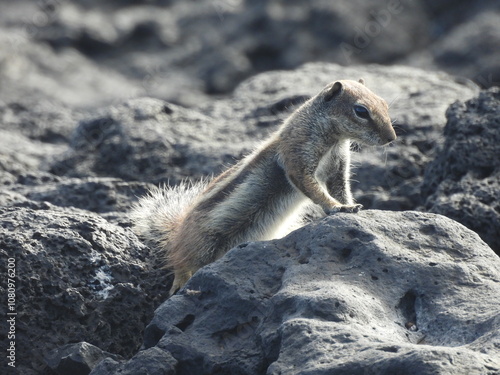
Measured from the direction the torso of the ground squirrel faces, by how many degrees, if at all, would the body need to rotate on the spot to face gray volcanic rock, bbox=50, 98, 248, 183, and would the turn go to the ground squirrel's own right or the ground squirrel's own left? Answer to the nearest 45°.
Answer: approximately 135° to the ground squirrel's own left

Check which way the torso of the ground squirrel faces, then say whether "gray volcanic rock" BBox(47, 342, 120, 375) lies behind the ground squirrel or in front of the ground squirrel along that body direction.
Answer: behind

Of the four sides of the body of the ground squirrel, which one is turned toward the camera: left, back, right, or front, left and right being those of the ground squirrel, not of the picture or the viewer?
right
